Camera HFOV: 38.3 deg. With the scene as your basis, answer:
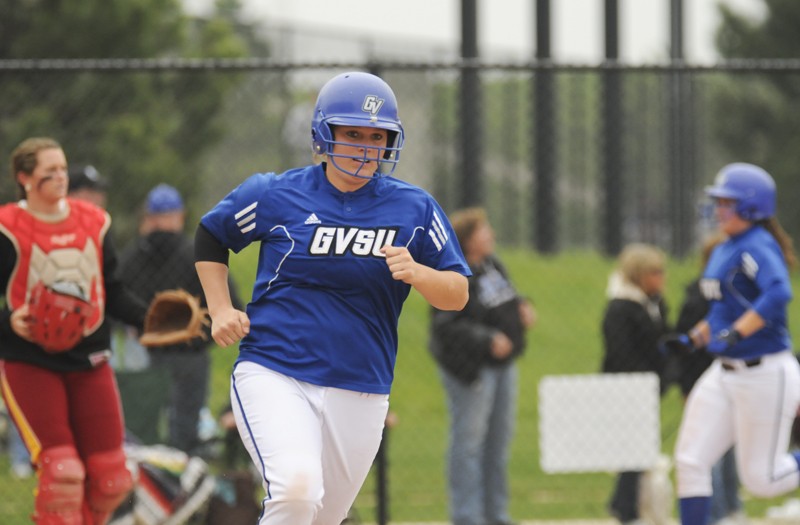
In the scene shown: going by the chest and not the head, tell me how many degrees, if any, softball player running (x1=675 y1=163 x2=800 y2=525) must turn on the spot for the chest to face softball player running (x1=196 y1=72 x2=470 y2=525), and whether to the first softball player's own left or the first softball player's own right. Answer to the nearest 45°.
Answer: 0° — they already face them

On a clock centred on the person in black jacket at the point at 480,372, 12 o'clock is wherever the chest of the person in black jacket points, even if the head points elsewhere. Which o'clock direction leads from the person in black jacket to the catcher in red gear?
The catcher in red gear is roughly at 3 o'clock from the person in black jacket.

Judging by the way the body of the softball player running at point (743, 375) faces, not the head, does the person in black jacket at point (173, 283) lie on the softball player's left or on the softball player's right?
on the softball player's right

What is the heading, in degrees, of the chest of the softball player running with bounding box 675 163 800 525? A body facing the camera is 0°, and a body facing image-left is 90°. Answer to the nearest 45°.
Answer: approximately 45°

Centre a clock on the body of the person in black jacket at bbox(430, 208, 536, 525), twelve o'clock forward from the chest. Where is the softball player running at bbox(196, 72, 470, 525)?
The softball player running is roughly at 2 o'clock from the person in black jacket.

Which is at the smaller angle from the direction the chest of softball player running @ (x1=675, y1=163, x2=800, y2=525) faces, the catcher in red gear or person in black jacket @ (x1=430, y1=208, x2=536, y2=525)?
the catcher in red gear
